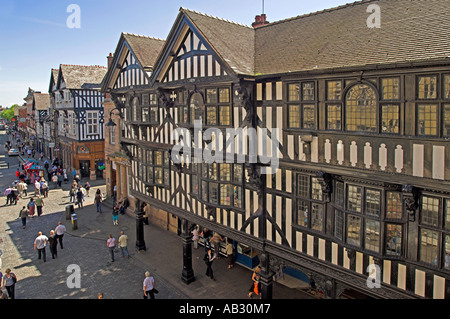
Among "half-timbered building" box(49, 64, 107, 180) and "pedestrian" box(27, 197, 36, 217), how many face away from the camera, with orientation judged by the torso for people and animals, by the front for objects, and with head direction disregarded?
1

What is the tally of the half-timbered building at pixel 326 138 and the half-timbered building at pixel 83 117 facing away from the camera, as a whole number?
0

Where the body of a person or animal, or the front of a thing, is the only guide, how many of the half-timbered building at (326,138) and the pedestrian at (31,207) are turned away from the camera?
1

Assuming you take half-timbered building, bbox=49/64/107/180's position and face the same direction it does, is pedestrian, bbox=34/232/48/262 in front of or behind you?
in front

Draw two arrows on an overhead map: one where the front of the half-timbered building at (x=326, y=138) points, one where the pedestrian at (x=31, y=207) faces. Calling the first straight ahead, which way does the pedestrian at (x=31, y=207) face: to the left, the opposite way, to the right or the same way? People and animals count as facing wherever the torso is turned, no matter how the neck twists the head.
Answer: to the right

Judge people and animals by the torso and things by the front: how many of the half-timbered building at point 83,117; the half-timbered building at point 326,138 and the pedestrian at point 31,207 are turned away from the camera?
1

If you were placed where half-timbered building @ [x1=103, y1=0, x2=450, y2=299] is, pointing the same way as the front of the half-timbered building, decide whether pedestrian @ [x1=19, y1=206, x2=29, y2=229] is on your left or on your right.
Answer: on your right

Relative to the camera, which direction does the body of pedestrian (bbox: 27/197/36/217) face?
away from the camera

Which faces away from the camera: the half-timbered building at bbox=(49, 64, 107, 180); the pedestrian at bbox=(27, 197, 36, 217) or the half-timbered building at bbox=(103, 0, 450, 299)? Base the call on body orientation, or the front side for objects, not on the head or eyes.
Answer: the pedestrian

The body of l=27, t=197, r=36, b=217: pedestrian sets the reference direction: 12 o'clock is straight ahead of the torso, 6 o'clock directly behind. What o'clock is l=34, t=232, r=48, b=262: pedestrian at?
l=34, t=232, r=48, b=262: pedestrian is roughly at 6 o'clock from l=27, t=197, r=36, b=217: pedestrian.
